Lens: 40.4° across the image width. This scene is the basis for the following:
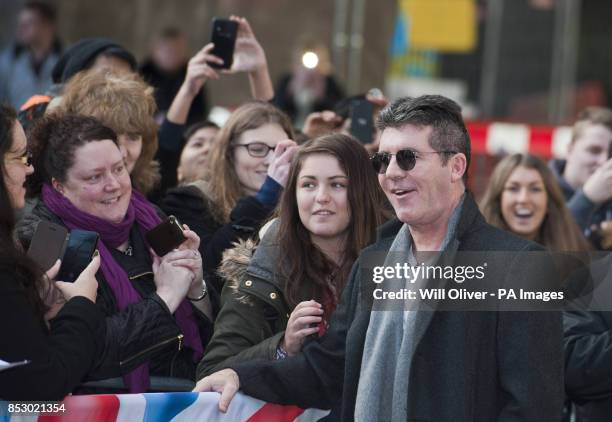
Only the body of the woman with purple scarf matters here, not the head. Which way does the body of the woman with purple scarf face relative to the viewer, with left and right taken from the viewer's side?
facing the viewer and to the right of the viewer

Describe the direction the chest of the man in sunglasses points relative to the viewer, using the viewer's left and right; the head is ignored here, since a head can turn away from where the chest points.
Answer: facing the viewer and to the left of the viewer

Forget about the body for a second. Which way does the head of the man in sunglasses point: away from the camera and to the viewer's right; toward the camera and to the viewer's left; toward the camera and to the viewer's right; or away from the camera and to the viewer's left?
toward the camera and to the viewer's left

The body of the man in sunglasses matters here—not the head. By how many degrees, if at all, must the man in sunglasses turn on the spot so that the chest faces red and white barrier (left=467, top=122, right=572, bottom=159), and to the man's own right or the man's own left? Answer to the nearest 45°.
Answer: approximately 135° to the man's own right

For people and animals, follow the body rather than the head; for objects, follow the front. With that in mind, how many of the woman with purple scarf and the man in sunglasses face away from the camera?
0

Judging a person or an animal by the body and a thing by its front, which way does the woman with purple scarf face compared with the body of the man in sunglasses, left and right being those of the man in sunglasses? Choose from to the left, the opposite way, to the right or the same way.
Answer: to the left

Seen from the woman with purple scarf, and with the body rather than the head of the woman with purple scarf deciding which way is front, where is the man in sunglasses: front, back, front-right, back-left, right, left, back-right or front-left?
front
